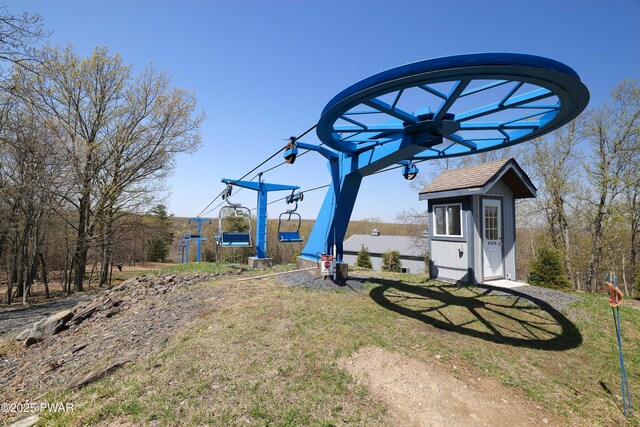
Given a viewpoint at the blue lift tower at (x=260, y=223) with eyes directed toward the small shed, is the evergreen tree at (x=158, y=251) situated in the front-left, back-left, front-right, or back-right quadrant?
back-left

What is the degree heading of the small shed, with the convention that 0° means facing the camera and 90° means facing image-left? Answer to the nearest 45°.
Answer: approximately 315°

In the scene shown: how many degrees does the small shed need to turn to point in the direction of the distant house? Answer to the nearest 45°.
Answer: approximately 135° to its left

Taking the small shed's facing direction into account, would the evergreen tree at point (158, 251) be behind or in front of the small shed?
behind

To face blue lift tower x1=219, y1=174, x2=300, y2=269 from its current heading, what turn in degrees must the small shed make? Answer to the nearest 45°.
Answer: approximately 135° to its right

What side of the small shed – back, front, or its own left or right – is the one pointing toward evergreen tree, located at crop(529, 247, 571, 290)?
left
